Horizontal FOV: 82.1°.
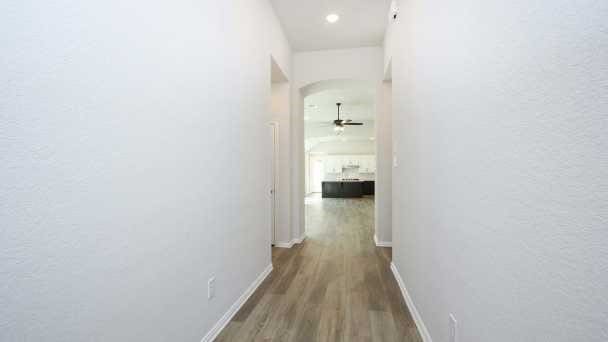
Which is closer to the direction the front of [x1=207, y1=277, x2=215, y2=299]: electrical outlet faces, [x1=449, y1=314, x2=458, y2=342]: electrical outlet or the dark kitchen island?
the electrical outlet

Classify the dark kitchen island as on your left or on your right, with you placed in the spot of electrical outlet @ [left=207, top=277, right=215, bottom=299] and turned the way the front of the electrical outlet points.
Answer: on your left

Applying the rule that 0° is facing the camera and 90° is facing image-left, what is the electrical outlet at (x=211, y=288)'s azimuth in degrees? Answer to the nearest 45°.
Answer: approximately 315°

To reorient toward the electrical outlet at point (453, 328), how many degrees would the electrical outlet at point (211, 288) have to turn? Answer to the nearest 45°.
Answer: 0° — it already faces it
